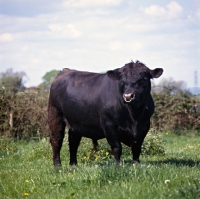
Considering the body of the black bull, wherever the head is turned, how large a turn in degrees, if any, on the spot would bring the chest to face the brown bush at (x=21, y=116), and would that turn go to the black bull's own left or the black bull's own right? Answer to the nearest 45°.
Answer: approximately 135° to the black bull's own left

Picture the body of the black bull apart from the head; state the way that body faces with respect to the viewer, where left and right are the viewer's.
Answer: facing the viewer and to the right of the viewer

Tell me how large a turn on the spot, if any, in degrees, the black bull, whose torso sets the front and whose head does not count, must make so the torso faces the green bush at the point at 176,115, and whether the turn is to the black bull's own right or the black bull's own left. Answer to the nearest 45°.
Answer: approximately 135° to the black bull's own left

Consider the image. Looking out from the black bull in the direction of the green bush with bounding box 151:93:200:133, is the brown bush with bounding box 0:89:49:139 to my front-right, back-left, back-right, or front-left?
front-left

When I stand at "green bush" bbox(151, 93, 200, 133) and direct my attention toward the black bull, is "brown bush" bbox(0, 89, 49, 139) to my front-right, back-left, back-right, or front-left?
front-right

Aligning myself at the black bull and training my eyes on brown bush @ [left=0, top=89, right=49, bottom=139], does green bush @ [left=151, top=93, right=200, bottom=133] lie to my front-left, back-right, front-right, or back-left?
front-right
